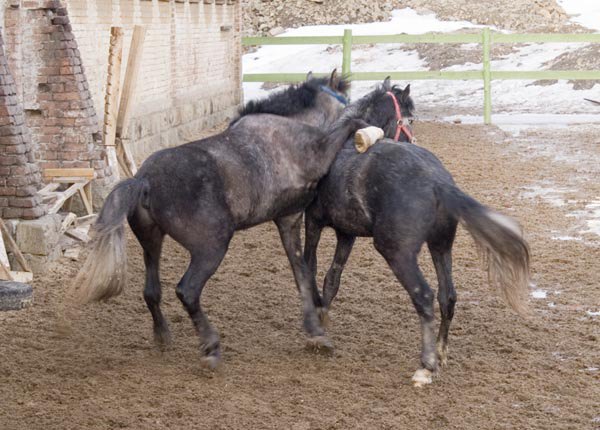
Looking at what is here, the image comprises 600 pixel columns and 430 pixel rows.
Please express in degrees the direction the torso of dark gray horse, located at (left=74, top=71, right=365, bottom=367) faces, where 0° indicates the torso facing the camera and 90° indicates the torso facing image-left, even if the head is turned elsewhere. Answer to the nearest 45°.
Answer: approximately 225°

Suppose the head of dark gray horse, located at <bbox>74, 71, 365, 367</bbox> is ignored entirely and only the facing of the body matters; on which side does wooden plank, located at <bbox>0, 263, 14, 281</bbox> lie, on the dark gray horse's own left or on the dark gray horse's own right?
on the dark gray horse's own left

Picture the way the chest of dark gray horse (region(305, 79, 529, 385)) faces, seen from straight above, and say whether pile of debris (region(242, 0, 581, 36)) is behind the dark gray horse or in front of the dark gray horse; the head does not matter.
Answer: in front

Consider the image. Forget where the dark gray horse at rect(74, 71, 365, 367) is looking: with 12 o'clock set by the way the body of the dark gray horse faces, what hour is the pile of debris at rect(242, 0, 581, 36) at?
The pile of debris is roughly at 11 o'clock from the dark gray horse.

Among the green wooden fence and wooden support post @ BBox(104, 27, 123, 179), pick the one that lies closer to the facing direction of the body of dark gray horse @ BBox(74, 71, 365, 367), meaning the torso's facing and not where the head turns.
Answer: the green wooden fence

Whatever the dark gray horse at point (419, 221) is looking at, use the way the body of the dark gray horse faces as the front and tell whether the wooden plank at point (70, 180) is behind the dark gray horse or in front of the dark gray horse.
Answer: in front

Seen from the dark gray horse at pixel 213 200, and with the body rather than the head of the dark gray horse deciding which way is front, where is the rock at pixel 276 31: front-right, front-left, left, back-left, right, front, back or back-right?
front-left

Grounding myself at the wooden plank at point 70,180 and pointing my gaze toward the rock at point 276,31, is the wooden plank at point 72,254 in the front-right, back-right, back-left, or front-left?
back-right

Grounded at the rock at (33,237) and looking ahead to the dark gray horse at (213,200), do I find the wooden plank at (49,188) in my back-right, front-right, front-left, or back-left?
back-left

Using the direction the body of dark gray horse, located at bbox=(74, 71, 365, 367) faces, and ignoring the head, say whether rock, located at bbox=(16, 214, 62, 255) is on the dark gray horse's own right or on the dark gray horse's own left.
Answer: on the dark gray horse's own left

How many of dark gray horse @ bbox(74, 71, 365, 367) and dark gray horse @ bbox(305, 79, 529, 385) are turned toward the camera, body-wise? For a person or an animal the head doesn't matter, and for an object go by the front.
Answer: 0

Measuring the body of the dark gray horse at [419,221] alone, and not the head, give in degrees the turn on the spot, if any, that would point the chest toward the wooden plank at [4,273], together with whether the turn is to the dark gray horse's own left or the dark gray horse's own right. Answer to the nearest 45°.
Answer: approximately 45° to the dark gray horse's own left

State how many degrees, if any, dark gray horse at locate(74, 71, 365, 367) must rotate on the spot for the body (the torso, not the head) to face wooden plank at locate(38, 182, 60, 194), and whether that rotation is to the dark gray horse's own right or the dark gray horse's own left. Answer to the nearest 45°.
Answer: approximately 90° to the dark gray horse's own left

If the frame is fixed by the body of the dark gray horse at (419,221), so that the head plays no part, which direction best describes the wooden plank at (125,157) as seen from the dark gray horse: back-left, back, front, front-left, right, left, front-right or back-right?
front
